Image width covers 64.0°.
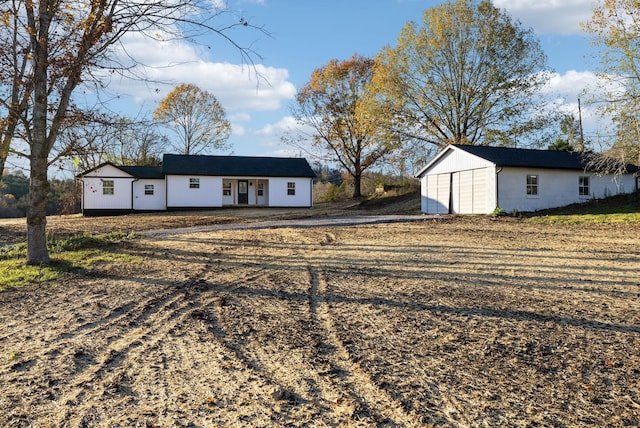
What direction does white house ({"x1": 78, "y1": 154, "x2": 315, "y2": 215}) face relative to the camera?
toward the camera

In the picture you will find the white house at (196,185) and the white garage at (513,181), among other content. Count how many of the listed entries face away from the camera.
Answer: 0

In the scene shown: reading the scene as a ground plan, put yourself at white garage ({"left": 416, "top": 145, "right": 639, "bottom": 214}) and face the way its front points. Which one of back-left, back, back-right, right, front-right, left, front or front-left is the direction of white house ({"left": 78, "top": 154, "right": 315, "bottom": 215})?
front-right

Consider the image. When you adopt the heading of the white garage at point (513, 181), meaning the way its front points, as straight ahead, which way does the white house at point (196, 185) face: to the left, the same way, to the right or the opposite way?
to the left

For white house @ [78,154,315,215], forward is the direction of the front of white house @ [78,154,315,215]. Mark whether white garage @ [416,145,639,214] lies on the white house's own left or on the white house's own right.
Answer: on the white house's own left

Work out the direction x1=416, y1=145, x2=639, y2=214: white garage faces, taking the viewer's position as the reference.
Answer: facing the viewer and to the left of the viewer
